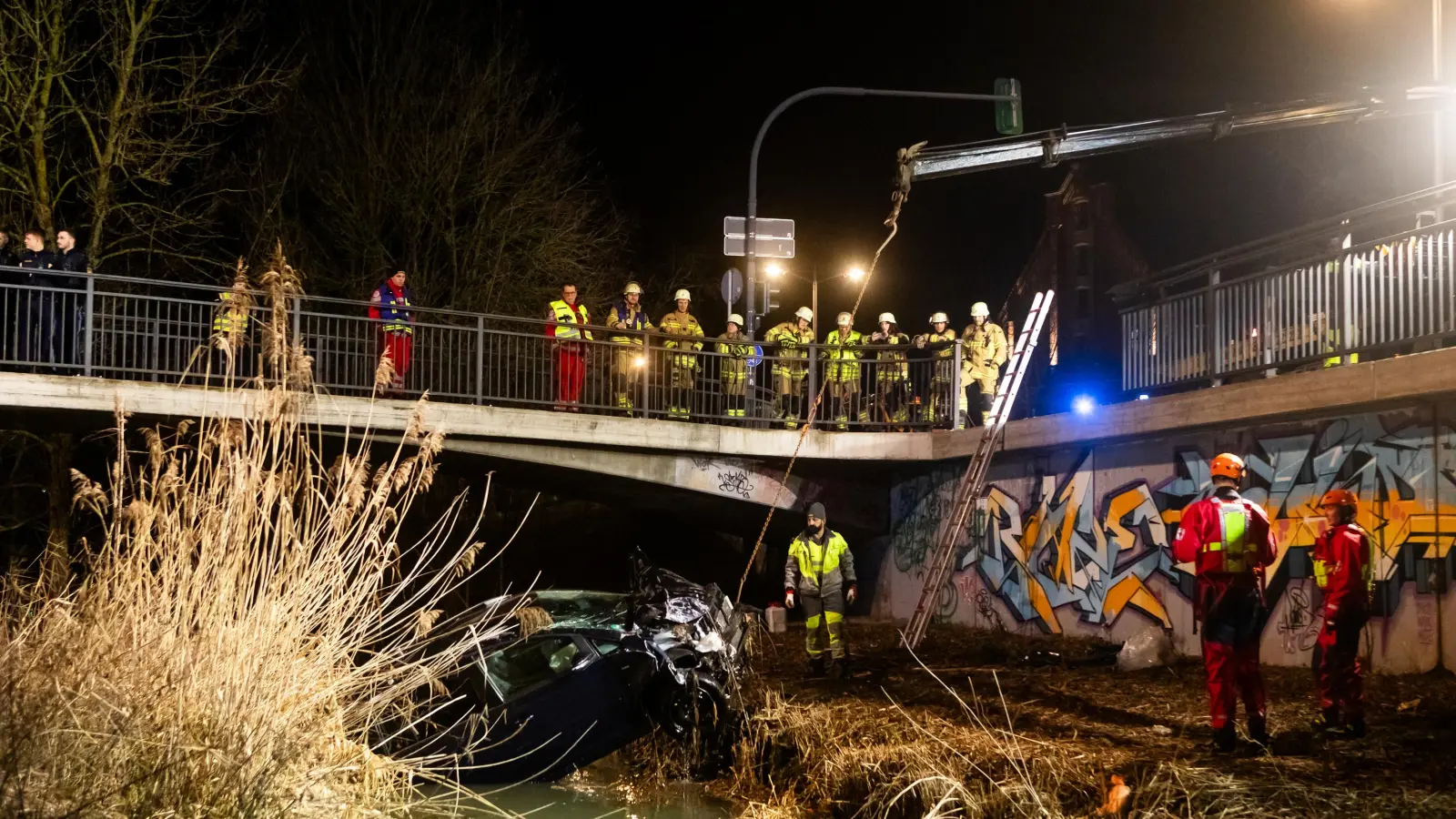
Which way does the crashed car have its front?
to the viewer's right

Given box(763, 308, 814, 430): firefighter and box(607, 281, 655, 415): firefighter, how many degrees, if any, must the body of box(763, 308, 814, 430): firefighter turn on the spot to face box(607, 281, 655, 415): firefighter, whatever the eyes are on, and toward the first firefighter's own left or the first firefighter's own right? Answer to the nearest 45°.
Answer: approximately 45° to the first firefighter's own right

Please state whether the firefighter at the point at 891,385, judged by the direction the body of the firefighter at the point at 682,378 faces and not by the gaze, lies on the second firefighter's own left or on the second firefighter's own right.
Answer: on the second firefighter's own left

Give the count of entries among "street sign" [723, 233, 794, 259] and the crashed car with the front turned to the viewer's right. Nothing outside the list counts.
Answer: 1

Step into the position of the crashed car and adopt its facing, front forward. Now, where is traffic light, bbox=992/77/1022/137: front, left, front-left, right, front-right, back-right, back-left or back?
front-left

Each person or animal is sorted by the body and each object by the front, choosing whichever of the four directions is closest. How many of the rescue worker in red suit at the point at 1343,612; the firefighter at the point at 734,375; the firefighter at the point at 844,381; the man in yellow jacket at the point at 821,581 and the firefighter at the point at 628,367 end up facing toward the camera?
4

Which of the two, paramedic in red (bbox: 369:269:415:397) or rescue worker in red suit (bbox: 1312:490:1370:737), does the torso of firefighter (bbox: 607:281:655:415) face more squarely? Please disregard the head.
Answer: the rescue worker in red suit

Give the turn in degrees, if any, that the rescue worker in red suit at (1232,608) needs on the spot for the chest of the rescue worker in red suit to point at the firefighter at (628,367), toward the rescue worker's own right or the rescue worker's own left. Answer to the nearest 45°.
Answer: approximately 45° to the rescue worker's own left

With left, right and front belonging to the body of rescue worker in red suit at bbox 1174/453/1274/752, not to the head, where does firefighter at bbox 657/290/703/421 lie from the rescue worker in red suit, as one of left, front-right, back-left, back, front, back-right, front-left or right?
front-left

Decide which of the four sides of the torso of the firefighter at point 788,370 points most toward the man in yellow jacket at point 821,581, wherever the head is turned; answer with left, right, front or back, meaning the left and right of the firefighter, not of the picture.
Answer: front

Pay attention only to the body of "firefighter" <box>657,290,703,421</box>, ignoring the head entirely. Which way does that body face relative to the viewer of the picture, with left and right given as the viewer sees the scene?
facing the viewer

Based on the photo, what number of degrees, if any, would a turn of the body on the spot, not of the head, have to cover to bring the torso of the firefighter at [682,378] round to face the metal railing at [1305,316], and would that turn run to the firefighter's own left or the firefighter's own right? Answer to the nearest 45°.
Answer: approximately 45° to the firefighter's own left

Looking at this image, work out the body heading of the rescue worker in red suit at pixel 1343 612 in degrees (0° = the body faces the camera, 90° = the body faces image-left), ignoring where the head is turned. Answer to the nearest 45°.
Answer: approximately 90°
